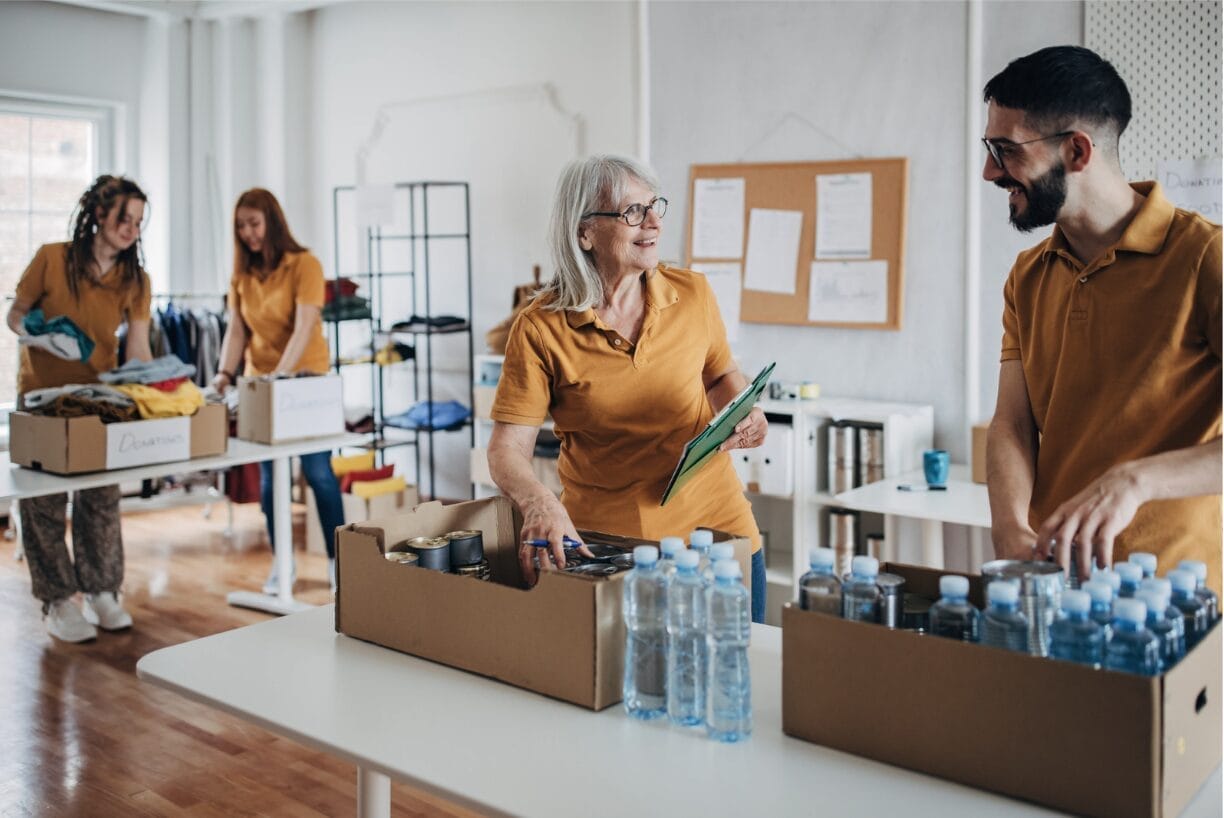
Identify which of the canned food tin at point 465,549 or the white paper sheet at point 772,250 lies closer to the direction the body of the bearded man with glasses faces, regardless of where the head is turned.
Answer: the canned food tin

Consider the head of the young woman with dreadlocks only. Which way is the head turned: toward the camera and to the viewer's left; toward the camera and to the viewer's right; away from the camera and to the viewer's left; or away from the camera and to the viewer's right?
toward the camera and to the viewer's right

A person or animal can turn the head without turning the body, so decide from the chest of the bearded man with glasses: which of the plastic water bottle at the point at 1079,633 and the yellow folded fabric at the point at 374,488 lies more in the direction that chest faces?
the plastic water bottle

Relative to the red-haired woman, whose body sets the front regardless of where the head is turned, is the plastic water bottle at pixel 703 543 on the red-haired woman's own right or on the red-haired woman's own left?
on the red-haired woman's own left

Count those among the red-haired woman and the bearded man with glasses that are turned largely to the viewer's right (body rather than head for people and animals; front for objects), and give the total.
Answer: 0

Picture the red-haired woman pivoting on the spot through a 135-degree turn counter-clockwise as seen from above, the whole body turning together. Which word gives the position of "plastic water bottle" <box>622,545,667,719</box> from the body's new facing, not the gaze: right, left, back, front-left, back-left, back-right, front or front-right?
right

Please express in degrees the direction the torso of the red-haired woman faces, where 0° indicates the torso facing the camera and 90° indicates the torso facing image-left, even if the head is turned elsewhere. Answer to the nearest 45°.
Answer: approximately 45°

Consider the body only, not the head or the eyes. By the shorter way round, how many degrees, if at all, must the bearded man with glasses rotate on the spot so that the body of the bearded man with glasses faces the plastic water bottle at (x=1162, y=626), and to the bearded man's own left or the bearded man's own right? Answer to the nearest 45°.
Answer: approximately 45° to the bearded man's own left

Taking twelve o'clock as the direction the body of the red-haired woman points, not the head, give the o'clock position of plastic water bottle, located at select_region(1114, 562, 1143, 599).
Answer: The plastic water bottle is roughly at 10 o'clock from the red-haired woman.

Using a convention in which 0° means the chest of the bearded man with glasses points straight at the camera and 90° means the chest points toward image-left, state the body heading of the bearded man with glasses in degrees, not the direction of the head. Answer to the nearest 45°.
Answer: approximately 45°

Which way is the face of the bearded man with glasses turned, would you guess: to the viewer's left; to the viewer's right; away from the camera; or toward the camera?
to the viewer's left
